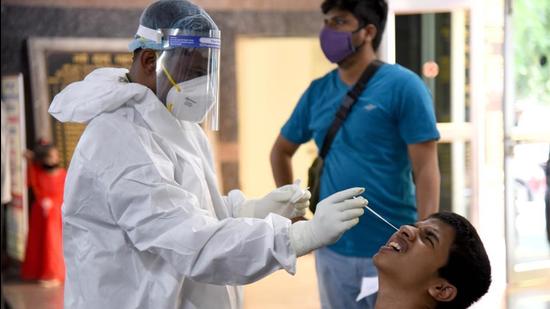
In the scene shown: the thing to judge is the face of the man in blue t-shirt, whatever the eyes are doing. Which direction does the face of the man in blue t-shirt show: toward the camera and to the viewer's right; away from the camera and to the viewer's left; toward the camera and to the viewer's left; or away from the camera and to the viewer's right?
toward the camera and to the viewer's left

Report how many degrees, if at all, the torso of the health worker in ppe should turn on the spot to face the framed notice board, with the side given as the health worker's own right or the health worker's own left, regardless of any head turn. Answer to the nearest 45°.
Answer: approximately 90° to the health worker's own left

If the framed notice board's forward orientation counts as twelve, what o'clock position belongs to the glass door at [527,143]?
The glass door is roughly at 9 o'clock from the framed notice board.

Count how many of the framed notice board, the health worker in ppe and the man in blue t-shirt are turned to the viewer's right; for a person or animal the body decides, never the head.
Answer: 1

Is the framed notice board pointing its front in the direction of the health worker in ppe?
yes

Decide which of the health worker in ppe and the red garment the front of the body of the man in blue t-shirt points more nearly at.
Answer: the health worker in ppe

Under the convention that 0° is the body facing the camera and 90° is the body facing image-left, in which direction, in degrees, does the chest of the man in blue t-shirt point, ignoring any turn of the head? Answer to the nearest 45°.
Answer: approximately 45°

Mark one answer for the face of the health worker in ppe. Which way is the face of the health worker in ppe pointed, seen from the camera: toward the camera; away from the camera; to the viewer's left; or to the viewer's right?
to the viewer's right

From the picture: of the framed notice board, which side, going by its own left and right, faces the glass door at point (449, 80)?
left

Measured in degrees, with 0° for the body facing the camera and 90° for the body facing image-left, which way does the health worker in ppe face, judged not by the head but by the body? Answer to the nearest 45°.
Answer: approximately 270°

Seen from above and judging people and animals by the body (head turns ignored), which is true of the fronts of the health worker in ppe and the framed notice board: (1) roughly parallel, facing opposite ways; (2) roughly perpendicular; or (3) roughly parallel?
roughly perpendicular

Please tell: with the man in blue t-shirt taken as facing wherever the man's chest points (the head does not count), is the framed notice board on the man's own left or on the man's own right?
on the man's own right

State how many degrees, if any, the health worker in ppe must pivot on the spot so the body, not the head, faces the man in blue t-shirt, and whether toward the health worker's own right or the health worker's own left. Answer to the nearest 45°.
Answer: approximately 45° to the health worker's own left
